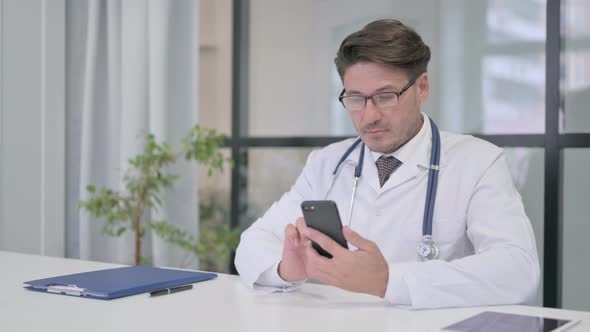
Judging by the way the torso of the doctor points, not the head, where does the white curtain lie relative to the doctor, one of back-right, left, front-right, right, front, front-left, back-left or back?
right

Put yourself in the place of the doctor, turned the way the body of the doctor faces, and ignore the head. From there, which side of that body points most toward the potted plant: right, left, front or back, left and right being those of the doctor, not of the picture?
right

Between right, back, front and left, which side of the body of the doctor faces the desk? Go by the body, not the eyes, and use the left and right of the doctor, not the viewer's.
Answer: front

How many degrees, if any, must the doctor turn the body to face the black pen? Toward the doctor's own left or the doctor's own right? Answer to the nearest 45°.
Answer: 0° — they already face it

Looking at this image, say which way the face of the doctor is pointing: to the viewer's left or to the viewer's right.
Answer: to the viewer's left

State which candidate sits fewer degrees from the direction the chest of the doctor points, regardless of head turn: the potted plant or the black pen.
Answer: the black pen

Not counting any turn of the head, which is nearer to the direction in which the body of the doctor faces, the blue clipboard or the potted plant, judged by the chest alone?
the blue clipboard

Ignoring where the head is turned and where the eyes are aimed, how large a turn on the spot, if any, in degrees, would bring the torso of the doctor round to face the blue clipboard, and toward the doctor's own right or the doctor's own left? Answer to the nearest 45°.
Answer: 0° — they already face it

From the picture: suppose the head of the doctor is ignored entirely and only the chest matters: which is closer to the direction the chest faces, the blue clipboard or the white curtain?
the blue clipboard

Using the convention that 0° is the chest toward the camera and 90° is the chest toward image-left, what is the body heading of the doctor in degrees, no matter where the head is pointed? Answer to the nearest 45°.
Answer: approximately 45°
